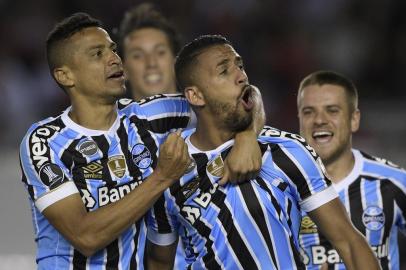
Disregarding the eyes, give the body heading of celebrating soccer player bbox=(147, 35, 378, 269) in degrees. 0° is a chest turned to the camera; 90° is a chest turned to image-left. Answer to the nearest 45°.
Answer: approximately 0°

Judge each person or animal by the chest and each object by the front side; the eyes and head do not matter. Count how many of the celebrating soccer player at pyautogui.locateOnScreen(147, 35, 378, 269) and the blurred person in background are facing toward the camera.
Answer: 2

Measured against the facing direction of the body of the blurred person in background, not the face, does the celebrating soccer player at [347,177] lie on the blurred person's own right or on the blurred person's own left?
on the blurred person's own left

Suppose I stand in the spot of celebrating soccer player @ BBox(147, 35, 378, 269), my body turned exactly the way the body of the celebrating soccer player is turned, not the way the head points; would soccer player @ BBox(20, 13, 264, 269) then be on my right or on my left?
on my right

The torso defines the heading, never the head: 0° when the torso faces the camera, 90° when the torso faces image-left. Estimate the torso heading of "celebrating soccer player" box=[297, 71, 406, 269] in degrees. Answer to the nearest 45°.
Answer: approximately 45°

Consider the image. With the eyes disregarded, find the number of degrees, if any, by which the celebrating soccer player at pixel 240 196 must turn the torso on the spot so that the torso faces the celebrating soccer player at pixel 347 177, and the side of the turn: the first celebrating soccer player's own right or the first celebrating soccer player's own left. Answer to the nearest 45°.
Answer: approximately 135° to the first celebrating soccer player's own left
